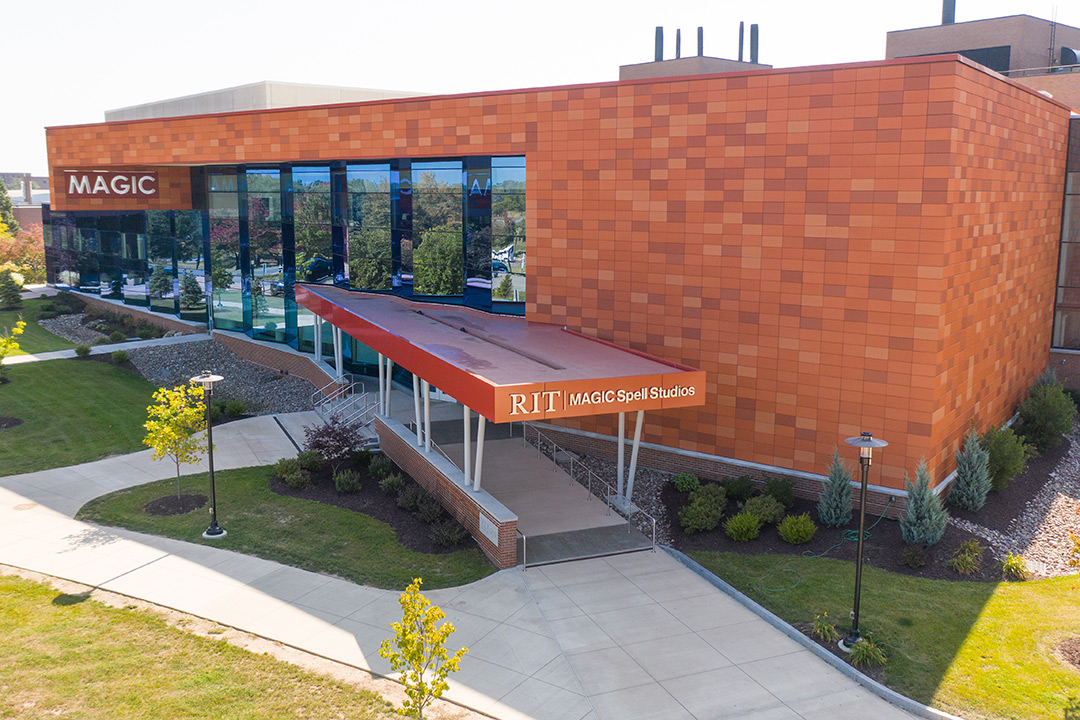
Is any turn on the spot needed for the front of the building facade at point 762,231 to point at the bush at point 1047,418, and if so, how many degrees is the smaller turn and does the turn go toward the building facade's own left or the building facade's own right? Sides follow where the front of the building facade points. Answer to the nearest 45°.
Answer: approximately 135° to the building facade's own left

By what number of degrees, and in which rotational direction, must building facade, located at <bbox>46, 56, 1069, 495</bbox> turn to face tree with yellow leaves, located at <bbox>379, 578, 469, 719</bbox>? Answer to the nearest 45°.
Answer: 0° — it already faces it

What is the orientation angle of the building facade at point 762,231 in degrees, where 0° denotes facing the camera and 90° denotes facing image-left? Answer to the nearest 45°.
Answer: approximately 45°

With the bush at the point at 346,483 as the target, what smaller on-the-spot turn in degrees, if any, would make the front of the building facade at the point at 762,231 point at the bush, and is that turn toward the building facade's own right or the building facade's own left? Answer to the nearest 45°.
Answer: approximately 45° to the building facade's own right

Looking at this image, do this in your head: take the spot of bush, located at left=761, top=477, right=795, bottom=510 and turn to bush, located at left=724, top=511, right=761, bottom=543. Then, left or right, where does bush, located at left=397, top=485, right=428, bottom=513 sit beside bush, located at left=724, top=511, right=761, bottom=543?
right
